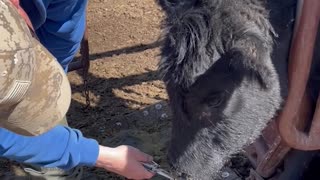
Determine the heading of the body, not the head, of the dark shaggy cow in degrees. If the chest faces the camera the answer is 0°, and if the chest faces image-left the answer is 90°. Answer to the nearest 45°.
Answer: approximately 45°
